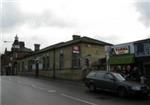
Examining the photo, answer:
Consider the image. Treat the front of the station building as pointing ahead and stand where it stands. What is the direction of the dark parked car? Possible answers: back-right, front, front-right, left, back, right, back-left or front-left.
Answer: front-left

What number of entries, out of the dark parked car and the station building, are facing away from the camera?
0
